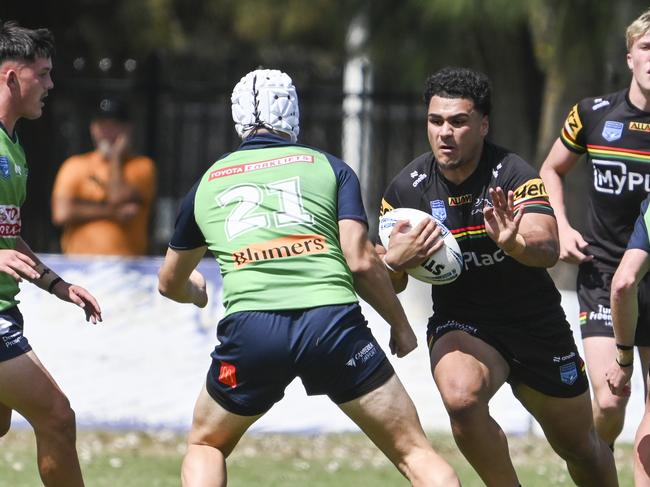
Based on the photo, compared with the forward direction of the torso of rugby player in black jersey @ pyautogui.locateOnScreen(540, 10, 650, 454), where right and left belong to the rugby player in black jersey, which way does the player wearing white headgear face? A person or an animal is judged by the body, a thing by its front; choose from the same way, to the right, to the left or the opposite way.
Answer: the opposite way

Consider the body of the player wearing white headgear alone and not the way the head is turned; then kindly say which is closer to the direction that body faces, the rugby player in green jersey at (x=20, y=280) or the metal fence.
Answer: the metal fence

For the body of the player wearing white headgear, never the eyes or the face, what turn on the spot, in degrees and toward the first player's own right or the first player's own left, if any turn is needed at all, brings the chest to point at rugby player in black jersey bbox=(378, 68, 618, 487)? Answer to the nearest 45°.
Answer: approximately 45° to the first player's own right

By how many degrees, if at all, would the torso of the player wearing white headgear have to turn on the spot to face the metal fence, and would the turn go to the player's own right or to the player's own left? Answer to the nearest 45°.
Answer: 0° — they already face it

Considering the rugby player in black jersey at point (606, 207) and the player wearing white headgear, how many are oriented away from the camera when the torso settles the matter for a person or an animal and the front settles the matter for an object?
1

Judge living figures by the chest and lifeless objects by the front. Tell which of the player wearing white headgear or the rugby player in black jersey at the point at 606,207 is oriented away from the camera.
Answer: the player wearing white headgear

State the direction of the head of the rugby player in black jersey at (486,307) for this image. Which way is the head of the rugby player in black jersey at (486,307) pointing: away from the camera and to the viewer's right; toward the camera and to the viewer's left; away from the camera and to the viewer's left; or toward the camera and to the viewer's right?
toward the camera and to the viewer's left

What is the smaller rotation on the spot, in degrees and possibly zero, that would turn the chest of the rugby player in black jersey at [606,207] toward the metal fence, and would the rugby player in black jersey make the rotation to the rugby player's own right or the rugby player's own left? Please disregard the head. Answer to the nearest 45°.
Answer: approximately 135° to the rugby player's own right

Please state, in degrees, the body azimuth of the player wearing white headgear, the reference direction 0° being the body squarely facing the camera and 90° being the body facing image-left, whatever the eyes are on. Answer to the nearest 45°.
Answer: approximately 180°

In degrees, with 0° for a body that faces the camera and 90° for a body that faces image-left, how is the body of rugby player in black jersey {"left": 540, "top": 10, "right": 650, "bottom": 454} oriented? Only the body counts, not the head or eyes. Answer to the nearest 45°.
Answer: approximately 0°
